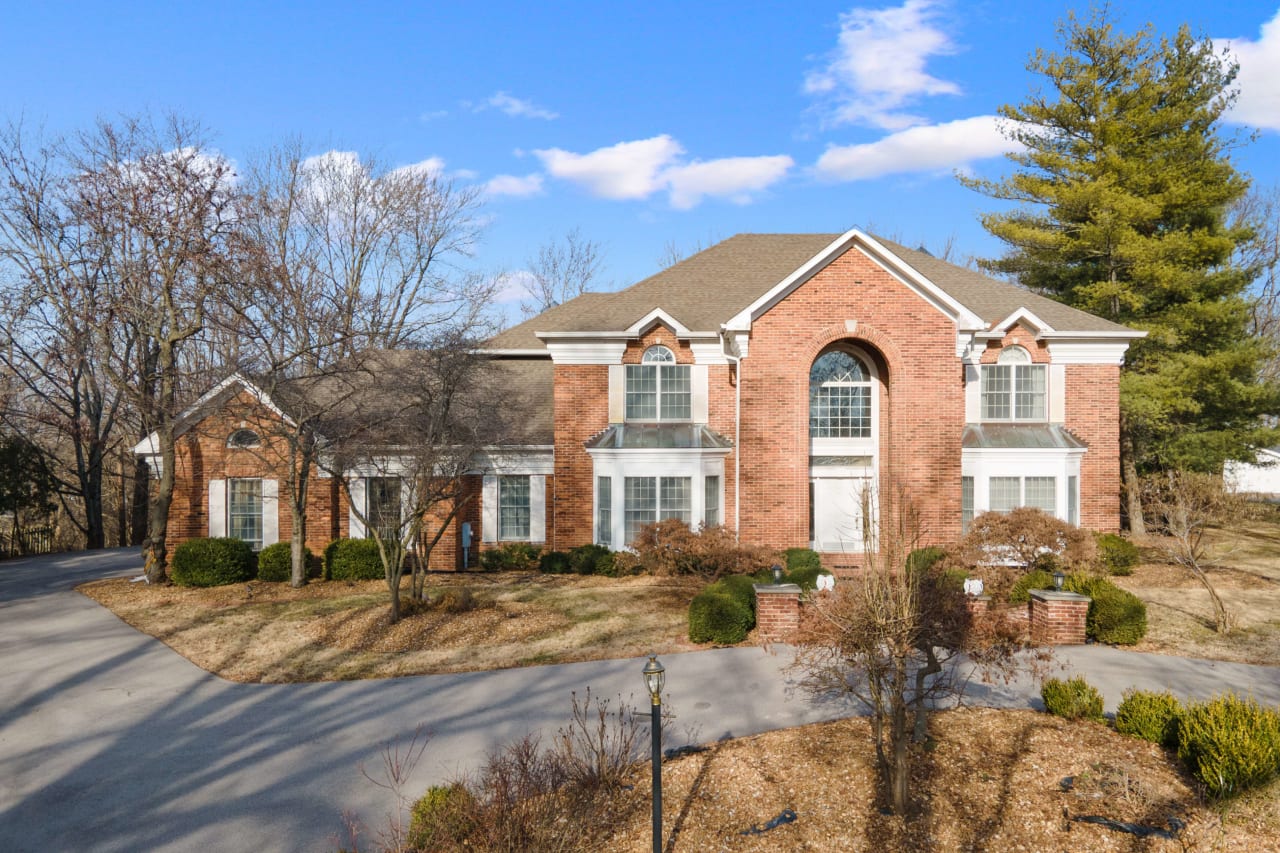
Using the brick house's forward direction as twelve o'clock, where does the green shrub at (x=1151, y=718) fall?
The green shrub is roughly at 12 o'clock from the brick house.

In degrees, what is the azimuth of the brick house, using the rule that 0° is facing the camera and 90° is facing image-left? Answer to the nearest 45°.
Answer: approximately 0°

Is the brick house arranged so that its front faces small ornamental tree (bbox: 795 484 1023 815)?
yes

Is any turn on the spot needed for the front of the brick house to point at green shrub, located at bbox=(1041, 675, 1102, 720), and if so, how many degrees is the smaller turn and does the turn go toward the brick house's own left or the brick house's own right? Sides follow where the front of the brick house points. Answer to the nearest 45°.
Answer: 0° — it already faces it

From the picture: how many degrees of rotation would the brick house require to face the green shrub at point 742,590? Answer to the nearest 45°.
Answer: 0° — it already faces it

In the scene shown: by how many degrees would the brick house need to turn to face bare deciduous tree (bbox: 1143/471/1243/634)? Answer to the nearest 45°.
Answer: approximately 45° to its left

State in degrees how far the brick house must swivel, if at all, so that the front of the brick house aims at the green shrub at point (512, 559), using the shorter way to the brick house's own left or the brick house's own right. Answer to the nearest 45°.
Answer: approximately 90° to the brick house's own right

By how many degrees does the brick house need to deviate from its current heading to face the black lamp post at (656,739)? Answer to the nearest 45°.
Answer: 0° — it already faces it
